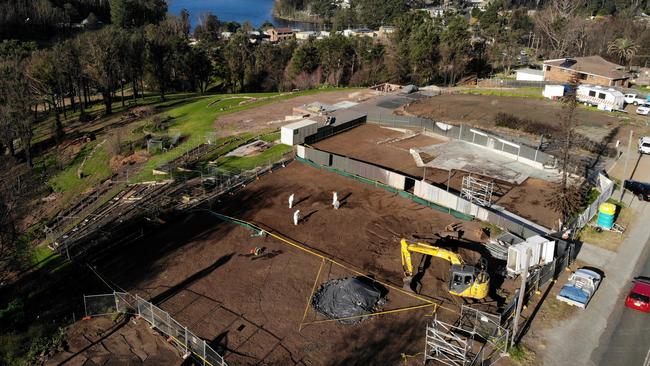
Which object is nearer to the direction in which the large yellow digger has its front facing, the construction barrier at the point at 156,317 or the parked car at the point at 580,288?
the construction barrier

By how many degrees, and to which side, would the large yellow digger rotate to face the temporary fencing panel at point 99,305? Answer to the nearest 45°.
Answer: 0° — it already faces it

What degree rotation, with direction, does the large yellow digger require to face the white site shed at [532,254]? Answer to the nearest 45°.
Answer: approximately 135° to its right

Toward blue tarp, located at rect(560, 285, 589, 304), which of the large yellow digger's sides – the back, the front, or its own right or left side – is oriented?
back

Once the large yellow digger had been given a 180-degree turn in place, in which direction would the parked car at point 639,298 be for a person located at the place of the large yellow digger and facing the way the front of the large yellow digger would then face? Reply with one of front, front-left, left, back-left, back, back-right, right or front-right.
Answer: front

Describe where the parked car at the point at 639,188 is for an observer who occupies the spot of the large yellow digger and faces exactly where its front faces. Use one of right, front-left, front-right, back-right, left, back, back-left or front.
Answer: back-right

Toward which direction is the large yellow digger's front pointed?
to the viewer's left

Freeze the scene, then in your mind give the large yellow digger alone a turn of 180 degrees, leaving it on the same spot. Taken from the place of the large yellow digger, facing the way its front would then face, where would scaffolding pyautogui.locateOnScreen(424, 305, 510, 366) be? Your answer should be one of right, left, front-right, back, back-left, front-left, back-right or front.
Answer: right

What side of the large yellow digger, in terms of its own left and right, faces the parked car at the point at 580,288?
back

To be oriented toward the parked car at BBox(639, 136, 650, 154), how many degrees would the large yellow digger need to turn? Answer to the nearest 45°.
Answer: approximately 135° to its right

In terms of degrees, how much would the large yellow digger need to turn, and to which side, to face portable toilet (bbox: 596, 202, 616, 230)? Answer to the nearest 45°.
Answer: approximately 135° to its right

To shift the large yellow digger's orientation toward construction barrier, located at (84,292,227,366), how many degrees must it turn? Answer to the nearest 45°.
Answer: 0° — it already faces it

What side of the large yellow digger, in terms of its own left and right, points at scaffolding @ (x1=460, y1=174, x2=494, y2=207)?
right
